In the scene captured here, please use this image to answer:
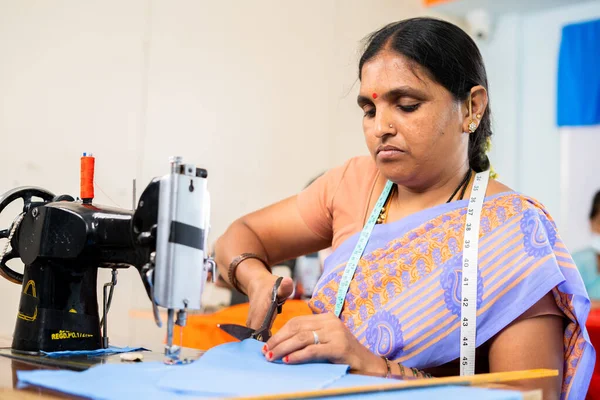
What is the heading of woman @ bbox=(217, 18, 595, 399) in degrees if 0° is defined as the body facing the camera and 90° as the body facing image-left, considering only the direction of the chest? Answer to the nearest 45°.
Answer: approximately 45°

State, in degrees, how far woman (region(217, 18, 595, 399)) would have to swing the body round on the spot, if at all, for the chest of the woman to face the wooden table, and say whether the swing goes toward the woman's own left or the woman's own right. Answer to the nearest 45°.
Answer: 0° — they already face it

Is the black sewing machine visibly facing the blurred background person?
yes

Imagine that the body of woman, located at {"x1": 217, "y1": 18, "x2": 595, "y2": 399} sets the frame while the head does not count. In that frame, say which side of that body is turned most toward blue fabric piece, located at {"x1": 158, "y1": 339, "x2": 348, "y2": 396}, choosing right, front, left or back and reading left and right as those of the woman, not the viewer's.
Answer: front

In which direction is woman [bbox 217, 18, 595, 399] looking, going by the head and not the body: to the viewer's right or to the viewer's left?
to the viewer's left

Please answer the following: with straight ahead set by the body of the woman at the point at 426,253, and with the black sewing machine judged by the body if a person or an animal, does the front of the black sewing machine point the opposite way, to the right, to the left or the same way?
the opposite way

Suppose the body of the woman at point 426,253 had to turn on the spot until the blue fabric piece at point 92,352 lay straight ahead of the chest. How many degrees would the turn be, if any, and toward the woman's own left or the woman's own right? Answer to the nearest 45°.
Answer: approximately 45° to the woman's own right

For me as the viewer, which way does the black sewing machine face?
facing away from the viewer and to the right of the viewer
